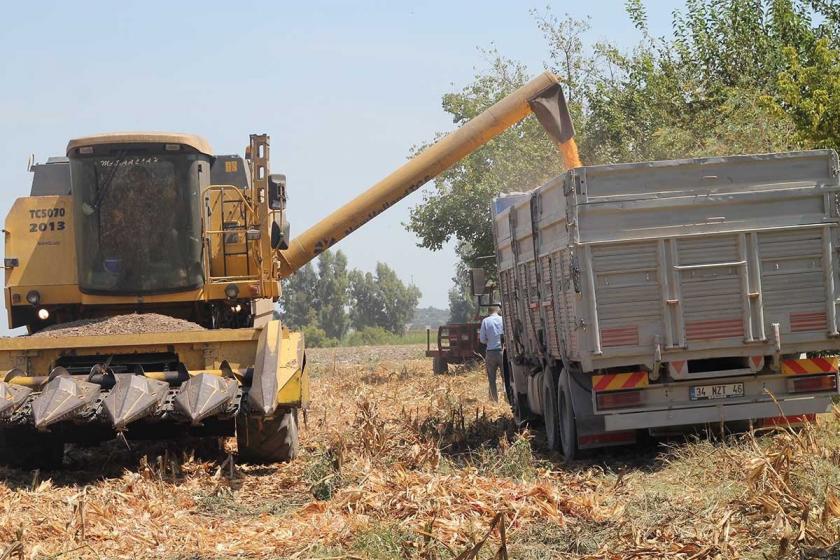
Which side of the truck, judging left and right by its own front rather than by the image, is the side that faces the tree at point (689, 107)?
front

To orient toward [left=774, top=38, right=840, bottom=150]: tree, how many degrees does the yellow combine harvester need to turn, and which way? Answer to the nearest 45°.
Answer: approximately 90° to its left

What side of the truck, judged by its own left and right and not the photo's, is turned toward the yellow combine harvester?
left

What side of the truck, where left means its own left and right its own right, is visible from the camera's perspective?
back

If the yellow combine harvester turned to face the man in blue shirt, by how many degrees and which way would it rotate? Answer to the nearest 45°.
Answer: approximately 135° to its left

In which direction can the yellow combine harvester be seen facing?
toward the camera

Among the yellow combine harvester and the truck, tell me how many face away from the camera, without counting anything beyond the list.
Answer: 1

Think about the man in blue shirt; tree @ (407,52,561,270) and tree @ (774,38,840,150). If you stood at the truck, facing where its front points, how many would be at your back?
0

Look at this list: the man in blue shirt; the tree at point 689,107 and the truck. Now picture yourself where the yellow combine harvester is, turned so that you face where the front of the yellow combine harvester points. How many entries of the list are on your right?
0

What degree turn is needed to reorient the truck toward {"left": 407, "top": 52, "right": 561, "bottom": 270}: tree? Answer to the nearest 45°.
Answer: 0° — it already faces it

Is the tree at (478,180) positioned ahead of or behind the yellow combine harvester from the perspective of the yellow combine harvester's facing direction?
behind

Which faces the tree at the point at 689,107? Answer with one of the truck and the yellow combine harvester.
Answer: the truck

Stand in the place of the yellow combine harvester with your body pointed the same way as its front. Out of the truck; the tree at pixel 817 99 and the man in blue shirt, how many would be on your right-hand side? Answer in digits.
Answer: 0

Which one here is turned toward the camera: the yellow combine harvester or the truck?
the yellow combine harvester

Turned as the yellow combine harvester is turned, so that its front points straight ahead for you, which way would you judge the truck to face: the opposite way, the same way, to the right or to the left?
the opposite way
